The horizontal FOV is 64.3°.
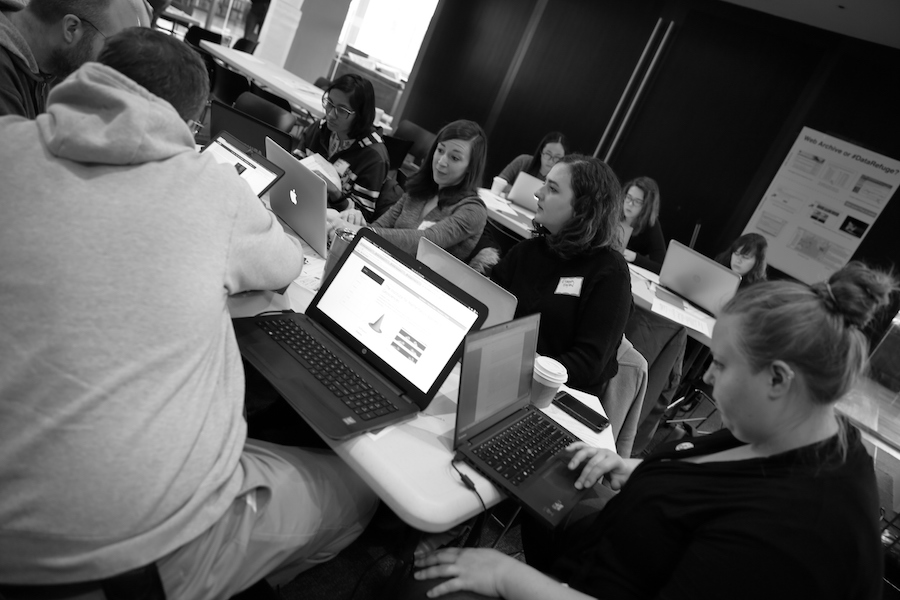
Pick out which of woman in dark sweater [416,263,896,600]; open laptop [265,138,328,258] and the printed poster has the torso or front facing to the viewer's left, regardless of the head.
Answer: the woman in dark sweater

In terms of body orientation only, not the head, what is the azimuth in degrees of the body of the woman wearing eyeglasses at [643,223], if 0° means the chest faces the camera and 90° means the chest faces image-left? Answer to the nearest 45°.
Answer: approximately 45°

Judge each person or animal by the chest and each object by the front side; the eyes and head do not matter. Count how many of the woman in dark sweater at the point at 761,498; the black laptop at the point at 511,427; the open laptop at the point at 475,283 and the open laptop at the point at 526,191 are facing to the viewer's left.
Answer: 1

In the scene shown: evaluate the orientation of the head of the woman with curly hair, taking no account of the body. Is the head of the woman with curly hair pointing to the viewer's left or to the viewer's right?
to the viewer's left

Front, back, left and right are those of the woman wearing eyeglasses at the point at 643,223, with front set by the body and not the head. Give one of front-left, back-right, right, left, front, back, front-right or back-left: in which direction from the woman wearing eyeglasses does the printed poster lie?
back

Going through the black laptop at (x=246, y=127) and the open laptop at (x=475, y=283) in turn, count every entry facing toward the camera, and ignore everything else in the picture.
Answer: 0

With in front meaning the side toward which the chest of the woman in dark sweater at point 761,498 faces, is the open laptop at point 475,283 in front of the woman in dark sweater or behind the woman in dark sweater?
in front

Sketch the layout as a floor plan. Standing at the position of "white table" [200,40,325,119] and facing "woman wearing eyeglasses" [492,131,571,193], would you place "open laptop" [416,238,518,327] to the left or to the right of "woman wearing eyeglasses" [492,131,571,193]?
right

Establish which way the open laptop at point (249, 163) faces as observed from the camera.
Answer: facing the viewer and to the left of the viewer

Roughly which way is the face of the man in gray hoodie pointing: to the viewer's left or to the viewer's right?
to the viewer's right

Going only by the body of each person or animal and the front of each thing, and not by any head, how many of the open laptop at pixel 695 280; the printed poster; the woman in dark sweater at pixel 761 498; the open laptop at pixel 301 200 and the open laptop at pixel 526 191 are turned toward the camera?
1

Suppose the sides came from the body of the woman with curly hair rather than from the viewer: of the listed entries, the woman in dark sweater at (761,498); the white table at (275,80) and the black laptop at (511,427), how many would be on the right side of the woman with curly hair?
1

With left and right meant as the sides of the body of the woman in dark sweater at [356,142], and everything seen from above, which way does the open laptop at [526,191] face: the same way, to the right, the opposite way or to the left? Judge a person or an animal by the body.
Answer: the opposite way

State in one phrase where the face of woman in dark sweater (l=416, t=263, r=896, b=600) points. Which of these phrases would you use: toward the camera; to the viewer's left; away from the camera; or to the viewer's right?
to the viewer's left

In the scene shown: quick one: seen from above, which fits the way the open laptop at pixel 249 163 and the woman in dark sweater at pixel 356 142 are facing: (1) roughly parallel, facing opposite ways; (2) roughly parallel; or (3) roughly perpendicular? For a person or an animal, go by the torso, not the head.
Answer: roughly parallel

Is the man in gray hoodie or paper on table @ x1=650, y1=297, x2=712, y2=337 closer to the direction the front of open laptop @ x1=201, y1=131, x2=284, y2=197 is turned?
the man in gray hoodie

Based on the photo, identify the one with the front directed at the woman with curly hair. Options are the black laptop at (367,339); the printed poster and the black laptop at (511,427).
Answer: the printed poster
